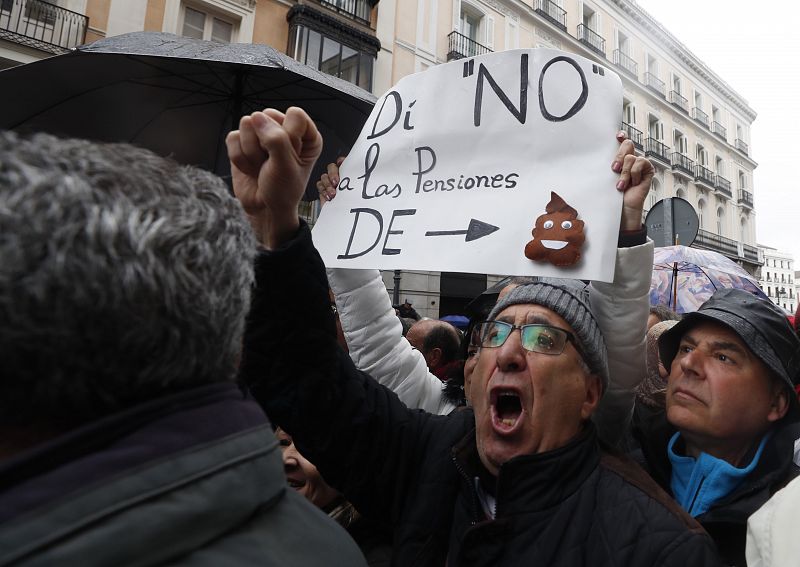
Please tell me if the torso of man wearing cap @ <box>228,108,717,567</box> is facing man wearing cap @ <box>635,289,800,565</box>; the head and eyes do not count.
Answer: no

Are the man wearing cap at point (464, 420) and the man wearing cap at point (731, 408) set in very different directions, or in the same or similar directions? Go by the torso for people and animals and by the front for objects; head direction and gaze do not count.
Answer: same or similar directions

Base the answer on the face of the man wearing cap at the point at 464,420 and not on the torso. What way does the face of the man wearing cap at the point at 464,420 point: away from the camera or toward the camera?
toward the camera

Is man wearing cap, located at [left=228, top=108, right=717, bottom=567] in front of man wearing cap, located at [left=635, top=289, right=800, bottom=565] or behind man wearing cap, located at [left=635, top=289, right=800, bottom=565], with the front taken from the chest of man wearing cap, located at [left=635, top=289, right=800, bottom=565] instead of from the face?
in front

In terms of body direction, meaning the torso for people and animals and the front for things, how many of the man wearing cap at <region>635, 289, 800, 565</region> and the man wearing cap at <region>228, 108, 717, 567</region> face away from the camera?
0

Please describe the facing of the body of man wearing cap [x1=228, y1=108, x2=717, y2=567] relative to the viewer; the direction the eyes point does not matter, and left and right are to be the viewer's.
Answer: facing the viewer and to the left of the viewer

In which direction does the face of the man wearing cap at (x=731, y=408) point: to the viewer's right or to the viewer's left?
to the viewer's left
